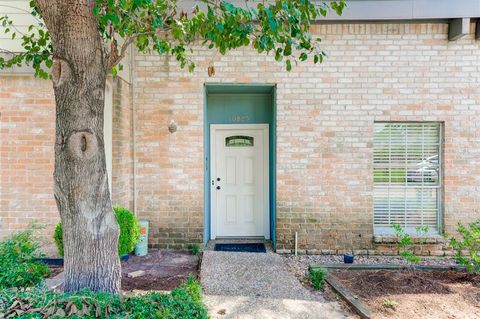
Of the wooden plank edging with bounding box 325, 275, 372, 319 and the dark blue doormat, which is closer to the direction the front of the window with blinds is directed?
the wooden plank edging

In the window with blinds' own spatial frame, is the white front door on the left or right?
on its right

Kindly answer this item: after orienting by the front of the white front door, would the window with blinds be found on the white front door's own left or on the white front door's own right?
on the white front door's own left

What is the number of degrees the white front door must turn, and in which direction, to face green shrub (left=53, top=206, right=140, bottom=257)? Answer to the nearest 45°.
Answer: approximately 45° to its right

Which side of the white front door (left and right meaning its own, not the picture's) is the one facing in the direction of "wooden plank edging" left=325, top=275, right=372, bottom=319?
front

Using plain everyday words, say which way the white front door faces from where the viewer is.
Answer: facing the viewer

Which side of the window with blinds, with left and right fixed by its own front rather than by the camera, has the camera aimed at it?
front

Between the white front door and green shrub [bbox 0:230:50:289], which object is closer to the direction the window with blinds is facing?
the green shrub

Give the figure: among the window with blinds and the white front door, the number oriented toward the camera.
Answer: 2

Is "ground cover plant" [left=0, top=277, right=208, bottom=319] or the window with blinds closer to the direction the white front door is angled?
the ground cover plant

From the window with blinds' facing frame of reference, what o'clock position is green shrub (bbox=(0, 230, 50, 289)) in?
The green shrub is roughly at 1 o'clock from the window with blinds.

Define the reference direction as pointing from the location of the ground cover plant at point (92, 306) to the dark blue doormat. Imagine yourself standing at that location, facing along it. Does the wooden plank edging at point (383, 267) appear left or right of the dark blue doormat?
right
